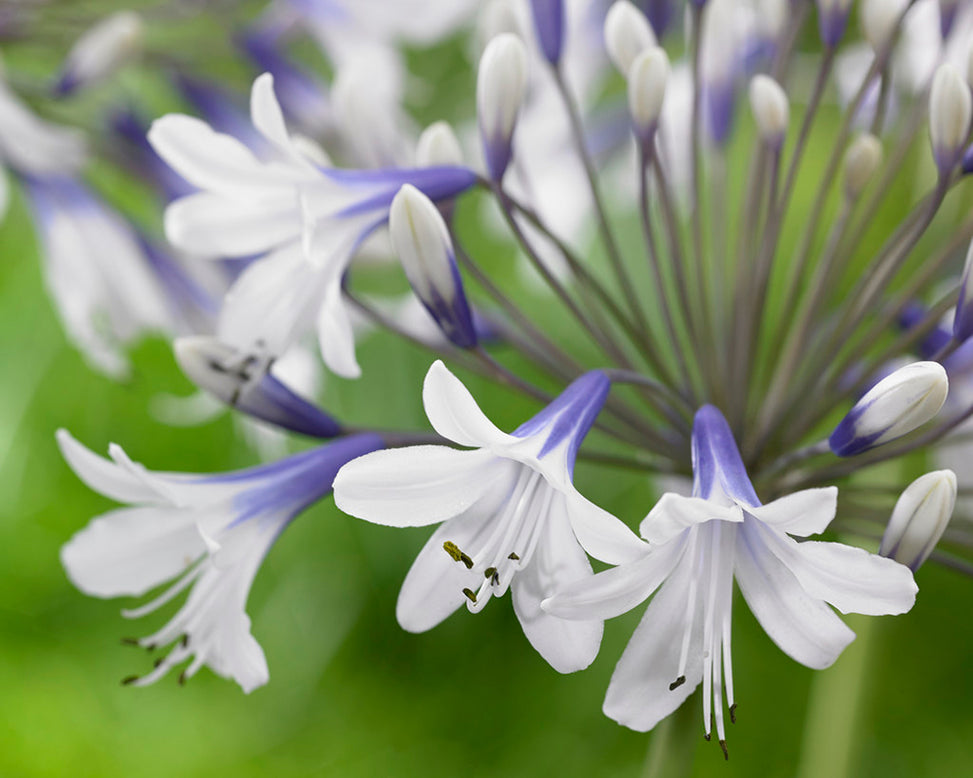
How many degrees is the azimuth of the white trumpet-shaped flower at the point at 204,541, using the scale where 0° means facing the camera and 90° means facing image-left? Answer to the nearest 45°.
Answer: approximately 90°
